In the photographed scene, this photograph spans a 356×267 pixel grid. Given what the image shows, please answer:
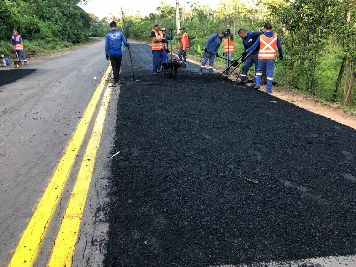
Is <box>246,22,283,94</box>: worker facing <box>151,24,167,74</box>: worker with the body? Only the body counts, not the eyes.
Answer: no

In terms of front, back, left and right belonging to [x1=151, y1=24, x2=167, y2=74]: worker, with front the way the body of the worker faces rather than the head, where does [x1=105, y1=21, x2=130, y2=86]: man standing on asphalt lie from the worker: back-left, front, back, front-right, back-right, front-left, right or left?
right

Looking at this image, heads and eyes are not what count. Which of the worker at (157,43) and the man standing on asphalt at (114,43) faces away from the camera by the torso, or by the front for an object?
the man standing on asphalt

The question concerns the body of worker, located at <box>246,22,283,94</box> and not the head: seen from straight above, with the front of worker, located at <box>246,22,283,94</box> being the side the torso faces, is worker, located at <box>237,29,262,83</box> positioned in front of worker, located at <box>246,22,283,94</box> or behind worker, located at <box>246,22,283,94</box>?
in front

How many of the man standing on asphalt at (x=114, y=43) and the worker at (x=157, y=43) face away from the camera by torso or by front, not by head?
1

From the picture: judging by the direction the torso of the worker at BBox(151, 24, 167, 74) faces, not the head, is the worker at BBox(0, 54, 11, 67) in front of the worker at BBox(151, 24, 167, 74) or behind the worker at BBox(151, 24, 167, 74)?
behind

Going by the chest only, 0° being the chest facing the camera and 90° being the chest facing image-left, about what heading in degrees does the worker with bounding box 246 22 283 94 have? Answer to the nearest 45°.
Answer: approximately 180°

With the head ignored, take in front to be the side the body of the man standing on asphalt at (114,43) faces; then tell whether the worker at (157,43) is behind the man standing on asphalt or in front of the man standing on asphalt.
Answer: in front

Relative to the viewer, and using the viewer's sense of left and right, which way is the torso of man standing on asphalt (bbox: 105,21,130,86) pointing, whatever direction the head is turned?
facing away from the viewer

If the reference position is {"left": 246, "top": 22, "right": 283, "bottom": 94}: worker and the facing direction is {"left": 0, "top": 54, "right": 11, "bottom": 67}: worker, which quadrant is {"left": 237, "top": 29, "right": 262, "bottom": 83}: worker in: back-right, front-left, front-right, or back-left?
front-right
